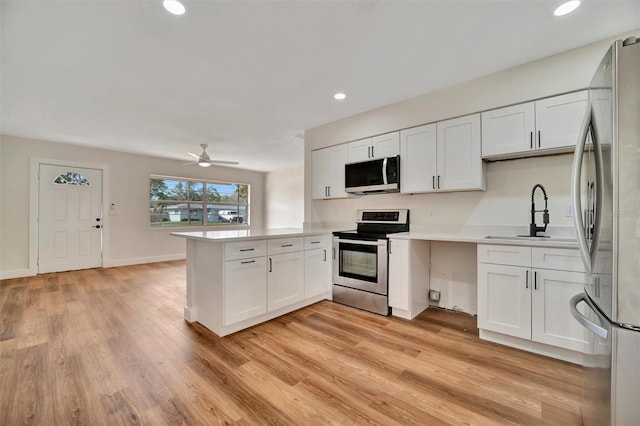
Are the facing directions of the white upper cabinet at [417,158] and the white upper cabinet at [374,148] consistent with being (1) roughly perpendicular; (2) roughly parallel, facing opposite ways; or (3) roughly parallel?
roughly parallel

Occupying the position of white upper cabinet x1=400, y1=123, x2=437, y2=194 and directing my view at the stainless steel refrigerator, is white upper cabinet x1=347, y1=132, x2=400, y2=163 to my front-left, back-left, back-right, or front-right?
back-right

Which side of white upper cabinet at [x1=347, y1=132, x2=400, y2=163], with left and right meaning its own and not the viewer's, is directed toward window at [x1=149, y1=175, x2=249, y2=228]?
right

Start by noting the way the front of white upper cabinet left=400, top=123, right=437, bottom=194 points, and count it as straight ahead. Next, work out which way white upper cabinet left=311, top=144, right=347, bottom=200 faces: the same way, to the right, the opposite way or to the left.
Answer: the same way

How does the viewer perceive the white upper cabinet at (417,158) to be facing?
facing the viewer and to the left of the viewer

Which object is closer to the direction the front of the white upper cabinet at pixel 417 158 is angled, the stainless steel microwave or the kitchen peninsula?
the kitchen peninsula

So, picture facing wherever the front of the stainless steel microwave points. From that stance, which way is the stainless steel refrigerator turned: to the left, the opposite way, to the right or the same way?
to the right

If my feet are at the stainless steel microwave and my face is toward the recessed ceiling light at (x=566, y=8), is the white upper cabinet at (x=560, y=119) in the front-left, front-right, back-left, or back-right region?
front-left

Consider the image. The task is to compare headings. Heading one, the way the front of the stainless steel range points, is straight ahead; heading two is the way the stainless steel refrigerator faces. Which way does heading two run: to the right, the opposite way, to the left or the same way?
to the right

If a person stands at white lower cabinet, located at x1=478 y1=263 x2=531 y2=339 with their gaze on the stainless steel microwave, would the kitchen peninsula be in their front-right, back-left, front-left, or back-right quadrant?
front-left

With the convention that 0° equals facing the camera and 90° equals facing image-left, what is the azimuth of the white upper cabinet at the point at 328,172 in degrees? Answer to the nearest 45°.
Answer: approximately 45°

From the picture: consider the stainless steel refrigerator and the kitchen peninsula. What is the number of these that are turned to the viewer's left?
1

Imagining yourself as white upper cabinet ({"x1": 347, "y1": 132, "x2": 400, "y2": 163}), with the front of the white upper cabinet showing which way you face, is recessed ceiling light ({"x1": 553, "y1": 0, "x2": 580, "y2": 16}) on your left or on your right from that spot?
on your left

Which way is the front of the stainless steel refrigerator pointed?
to the viewer's left

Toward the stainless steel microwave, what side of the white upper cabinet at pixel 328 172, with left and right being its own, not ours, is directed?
left

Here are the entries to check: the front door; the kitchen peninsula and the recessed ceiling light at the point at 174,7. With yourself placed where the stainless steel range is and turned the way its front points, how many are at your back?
0
